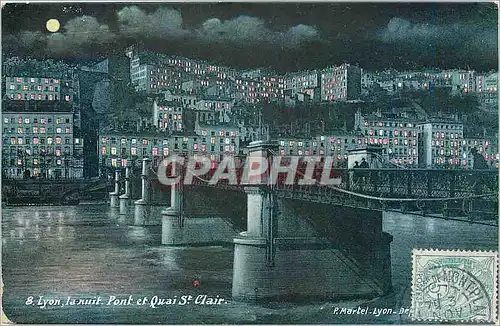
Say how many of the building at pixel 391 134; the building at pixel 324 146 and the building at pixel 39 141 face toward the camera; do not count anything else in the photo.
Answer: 3

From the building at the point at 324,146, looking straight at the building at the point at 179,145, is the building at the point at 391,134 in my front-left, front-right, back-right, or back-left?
back-right

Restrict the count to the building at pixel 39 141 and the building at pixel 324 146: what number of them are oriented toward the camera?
2

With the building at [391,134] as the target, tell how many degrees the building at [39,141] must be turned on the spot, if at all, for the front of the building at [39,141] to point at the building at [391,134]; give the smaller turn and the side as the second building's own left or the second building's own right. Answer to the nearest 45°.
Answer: approximately 90° to the second building's own left

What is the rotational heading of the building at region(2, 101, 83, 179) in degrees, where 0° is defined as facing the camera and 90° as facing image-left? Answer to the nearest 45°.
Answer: approximately 0°

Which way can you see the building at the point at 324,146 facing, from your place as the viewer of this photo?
facing the viewer

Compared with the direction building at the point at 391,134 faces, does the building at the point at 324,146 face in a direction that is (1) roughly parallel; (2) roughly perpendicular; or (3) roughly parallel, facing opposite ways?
roughly parallel

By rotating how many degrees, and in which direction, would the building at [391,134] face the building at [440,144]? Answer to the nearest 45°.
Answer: approximately 90° to its left

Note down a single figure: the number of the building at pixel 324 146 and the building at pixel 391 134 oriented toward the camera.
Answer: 2
